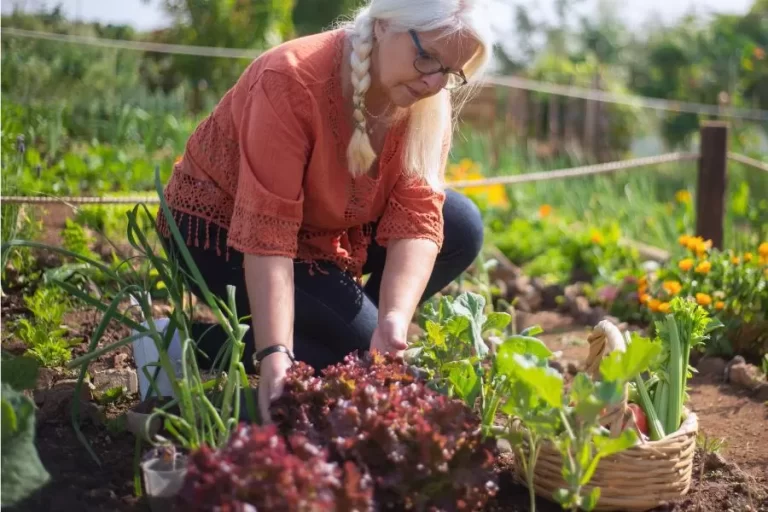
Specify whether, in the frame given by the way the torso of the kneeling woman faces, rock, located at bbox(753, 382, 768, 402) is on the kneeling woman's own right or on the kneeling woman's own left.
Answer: on the kneeling woman's own left

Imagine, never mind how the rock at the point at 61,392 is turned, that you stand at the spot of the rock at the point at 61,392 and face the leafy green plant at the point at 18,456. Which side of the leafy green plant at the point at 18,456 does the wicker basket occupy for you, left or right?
left

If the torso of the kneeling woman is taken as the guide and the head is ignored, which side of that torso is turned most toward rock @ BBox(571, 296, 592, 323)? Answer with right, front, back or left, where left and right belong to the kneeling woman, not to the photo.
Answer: left

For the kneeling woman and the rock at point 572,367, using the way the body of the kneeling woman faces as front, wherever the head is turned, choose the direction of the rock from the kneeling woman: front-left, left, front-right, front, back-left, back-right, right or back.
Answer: left

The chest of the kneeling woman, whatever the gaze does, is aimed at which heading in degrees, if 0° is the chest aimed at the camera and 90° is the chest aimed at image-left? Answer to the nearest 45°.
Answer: approximately 315°

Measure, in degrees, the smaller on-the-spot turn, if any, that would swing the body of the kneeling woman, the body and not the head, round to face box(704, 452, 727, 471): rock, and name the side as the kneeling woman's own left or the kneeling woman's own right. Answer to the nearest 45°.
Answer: approximately 45° to the kneeling woman's own left

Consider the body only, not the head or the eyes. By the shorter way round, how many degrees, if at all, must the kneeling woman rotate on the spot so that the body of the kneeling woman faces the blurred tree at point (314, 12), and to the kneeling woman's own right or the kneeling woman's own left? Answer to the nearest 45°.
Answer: approximately 135° to the kneeling woman's own left

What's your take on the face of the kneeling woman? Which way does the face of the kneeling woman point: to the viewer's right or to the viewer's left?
to the viewer's right
